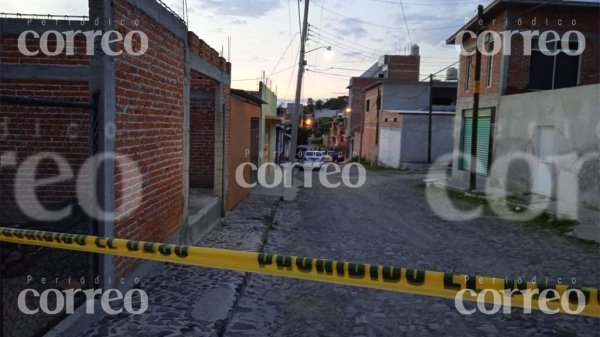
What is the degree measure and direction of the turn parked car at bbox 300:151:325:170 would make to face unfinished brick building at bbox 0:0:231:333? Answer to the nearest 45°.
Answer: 0° — it already faces it

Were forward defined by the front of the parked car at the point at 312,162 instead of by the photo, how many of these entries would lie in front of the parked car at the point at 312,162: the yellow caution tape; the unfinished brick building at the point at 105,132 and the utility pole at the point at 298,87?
3

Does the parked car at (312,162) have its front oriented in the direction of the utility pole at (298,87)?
yes

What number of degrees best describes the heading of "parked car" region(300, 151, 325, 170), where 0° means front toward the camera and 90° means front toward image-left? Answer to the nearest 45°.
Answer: approximately 0°
